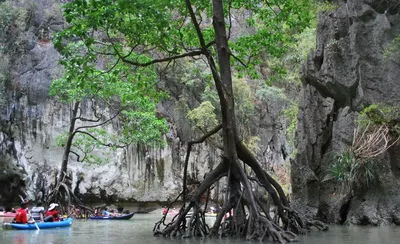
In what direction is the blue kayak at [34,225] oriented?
to the viewer's right

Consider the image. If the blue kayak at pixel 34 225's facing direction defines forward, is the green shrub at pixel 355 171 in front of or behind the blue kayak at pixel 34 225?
in front
